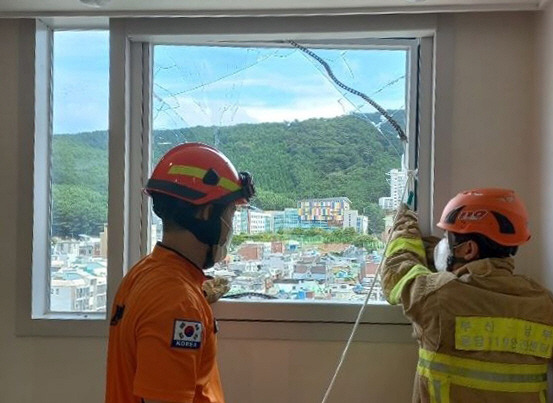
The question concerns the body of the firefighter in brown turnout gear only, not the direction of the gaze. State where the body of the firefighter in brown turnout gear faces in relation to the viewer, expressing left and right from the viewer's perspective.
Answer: facing away from the viewer and to the left of the viewer

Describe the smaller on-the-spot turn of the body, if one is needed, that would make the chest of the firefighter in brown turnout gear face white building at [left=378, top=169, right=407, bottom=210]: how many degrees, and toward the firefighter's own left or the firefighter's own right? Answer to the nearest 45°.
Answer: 0° — they already face it

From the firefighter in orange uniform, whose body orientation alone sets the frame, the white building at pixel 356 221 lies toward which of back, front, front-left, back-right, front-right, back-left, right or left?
front

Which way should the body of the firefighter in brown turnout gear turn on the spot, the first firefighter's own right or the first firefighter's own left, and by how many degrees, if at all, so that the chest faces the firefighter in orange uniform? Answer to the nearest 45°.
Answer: approximately 90° to the first firefighter's own left

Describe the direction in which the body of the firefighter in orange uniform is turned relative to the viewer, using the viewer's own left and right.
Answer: facing away from the viewer and to the right of the viewer

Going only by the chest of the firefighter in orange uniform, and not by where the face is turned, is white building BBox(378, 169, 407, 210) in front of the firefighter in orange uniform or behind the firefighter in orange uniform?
in front

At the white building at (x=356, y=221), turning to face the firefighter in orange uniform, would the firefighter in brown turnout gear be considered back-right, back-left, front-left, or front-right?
front-left

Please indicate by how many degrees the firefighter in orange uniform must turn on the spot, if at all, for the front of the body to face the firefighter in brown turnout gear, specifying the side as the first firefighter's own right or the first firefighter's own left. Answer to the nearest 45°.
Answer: approximately 45° to the first firefighter's own right

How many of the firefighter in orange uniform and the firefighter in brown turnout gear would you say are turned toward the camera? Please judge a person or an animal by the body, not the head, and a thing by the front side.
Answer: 0

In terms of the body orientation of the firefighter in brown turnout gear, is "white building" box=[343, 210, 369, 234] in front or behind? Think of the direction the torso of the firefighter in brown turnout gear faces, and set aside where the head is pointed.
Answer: in front
